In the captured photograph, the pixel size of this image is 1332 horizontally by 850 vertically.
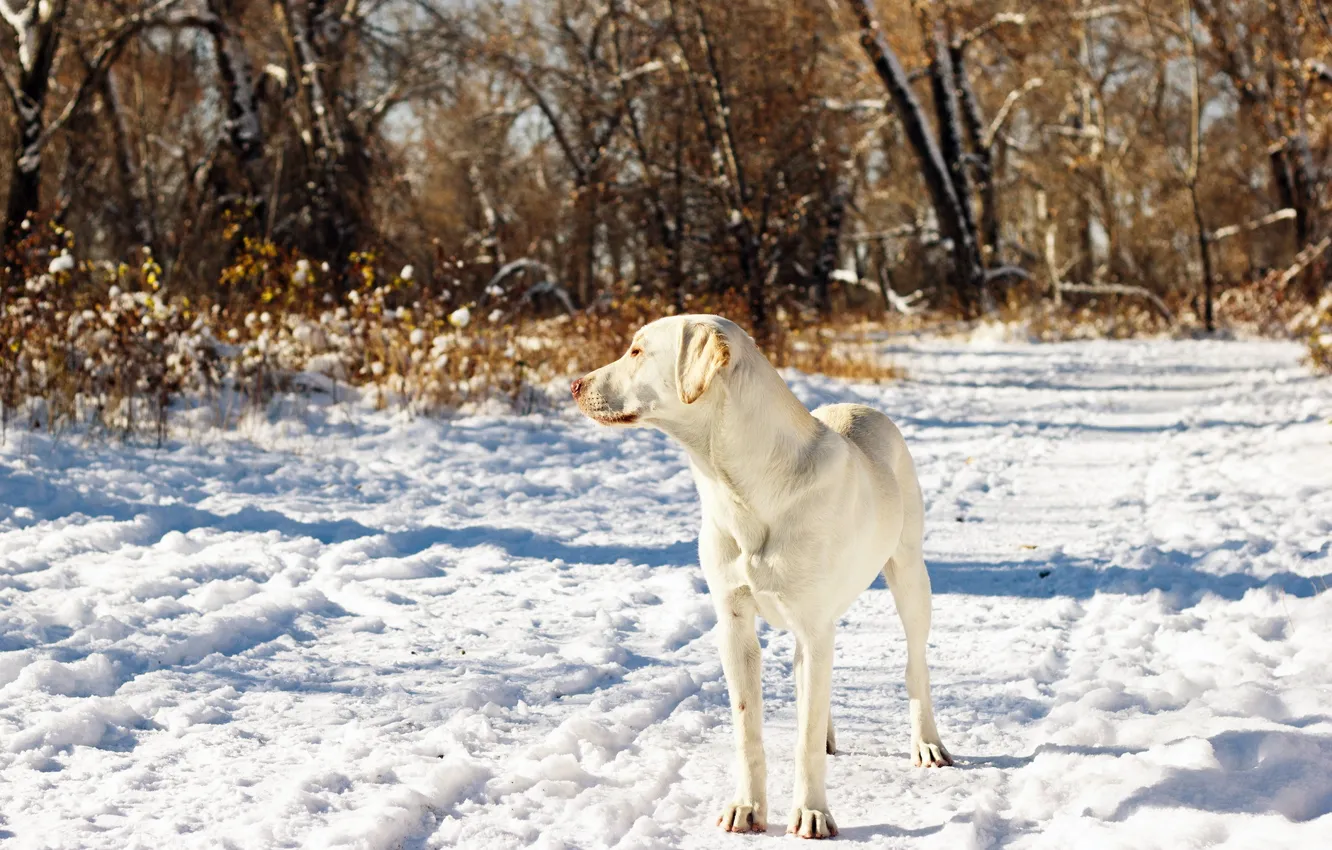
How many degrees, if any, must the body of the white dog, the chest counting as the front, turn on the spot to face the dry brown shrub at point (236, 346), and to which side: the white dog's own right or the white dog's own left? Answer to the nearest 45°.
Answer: approximately 90° to the white dog's own right

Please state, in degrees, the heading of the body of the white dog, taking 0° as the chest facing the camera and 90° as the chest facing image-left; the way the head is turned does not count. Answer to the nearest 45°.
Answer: approximately 45°
